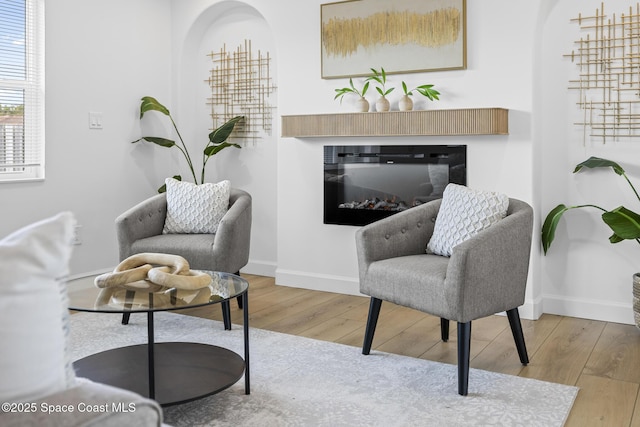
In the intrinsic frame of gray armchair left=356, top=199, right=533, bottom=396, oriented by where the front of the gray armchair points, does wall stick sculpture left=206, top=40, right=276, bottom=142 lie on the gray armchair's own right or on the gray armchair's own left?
on the gray armchair's own right

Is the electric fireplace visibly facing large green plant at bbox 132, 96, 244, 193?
no

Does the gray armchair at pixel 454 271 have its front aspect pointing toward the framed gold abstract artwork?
no

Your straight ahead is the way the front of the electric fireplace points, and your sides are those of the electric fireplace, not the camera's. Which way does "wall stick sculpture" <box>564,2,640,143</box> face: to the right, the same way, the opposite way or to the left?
the same way

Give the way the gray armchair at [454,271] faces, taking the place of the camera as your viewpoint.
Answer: facing the viewer and to the left of the viewer

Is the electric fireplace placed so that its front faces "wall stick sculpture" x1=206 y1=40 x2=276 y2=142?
no

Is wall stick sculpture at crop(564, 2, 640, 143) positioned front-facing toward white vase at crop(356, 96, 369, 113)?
no

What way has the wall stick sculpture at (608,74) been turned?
toward the camera

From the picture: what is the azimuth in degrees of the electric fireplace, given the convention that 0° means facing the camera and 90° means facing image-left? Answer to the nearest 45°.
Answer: approximately 0°

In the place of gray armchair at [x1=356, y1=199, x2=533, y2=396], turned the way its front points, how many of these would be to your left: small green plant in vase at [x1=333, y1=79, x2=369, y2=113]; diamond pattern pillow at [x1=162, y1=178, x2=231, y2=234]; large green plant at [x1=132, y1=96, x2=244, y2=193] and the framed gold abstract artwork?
0

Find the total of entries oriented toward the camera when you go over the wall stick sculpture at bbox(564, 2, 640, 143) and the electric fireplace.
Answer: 2
